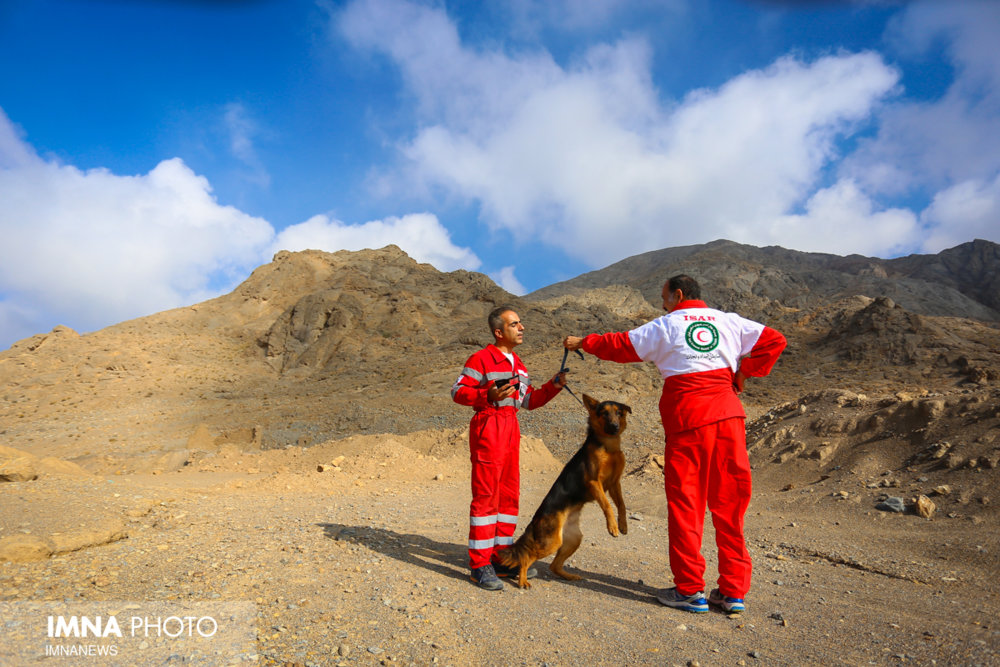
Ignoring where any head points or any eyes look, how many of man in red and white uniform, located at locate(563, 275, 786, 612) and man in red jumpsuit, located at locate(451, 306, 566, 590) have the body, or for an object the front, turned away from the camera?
1

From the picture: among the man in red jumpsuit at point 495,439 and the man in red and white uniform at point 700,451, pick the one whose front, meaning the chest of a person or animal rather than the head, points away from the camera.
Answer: the man in red and white uniform at point 700,451

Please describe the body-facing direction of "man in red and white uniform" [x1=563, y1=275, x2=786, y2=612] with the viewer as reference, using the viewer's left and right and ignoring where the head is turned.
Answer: facing away from the viewer

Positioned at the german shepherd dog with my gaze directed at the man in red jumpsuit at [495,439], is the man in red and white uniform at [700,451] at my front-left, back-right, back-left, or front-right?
back-left

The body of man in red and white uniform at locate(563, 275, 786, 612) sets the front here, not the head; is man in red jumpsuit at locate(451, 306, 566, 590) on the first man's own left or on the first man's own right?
on the first man's own left

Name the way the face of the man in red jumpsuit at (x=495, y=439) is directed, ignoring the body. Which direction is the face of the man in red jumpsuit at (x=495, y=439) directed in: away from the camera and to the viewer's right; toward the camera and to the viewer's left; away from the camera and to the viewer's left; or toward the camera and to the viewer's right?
toward the camera and to the viewer's right

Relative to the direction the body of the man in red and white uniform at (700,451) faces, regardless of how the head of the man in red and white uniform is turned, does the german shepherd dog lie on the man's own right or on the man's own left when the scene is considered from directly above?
on the man's own left
